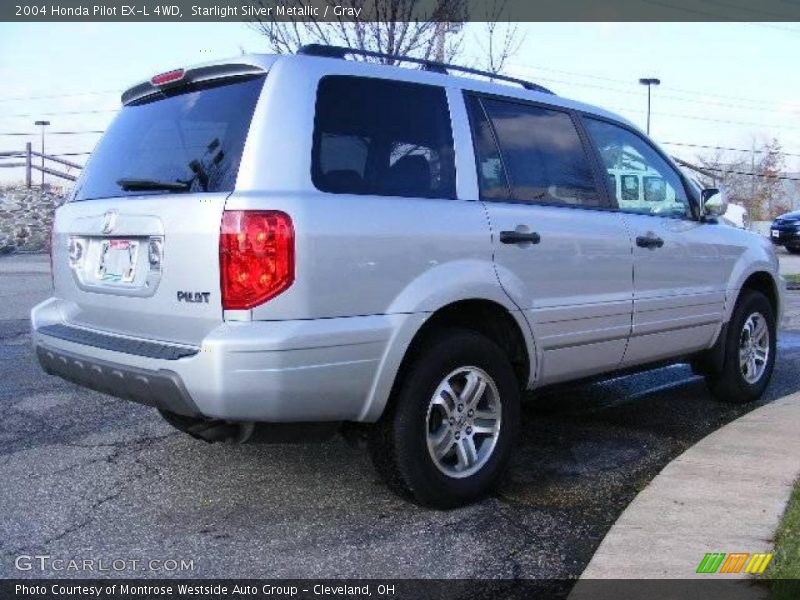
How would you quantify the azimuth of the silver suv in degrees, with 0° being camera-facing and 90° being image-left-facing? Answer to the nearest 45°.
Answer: approximately 225°
